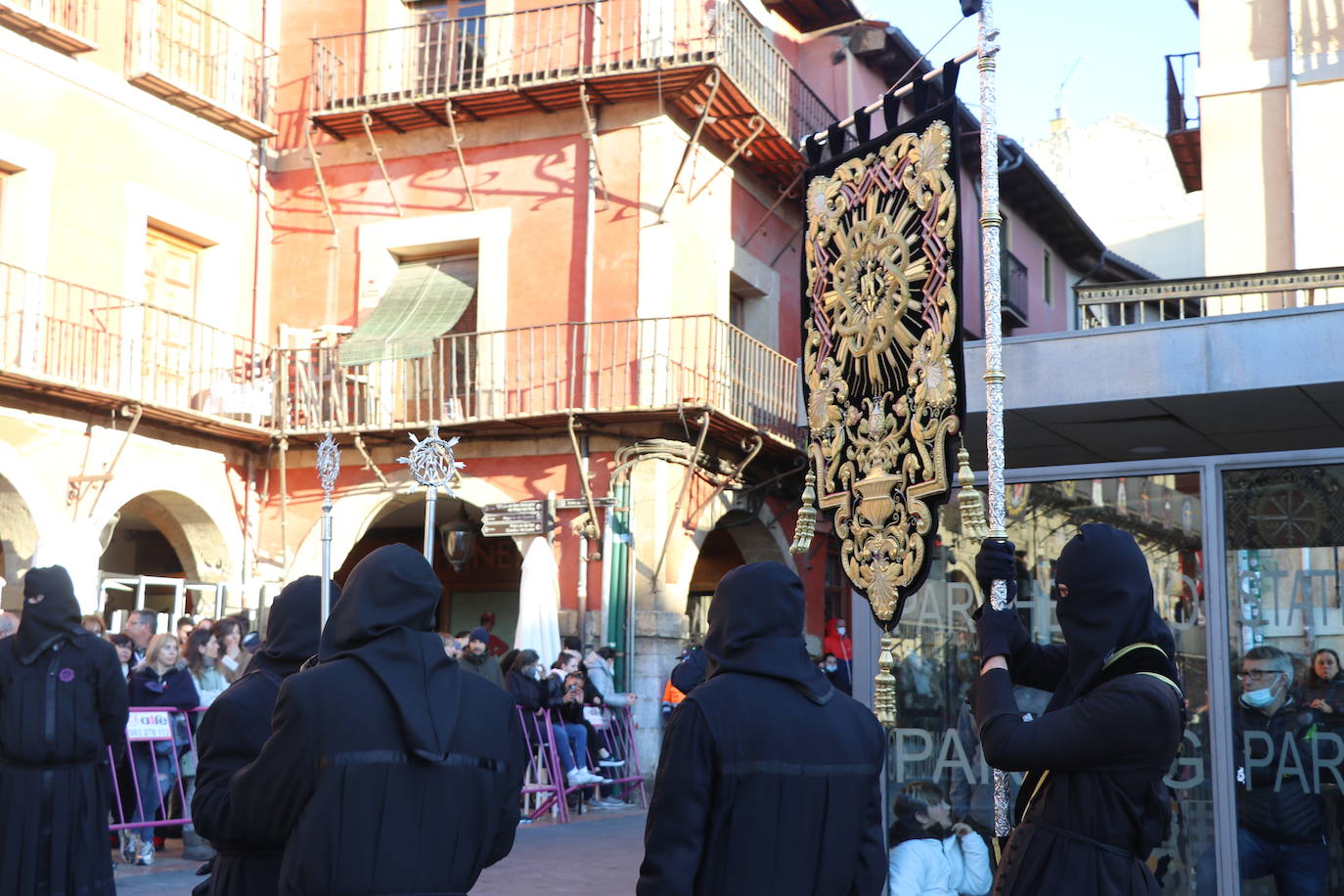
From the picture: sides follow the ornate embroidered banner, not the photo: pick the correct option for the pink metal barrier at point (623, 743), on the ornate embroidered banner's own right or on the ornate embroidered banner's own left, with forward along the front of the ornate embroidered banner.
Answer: on the ornate embroidered banner's own right

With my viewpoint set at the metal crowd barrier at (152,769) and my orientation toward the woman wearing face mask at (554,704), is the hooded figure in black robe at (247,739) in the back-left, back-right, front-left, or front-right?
back-right

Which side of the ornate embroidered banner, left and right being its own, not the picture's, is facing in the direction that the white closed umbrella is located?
right

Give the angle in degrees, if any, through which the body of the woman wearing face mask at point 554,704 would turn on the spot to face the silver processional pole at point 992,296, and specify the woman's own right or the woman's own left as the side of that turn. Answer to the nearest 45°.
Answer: approximately 45° to the woman's own right

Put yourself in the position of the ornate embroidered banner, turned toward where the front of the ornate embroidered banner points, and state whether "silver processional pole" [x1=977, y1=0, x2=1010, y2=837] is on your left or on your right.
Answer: on your left

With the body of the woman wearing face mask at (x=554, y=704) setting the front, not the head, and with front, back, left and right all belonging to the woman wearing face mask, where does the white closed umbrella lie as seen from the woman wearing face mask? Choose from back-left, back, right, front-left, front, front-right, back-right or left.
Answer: back-left
